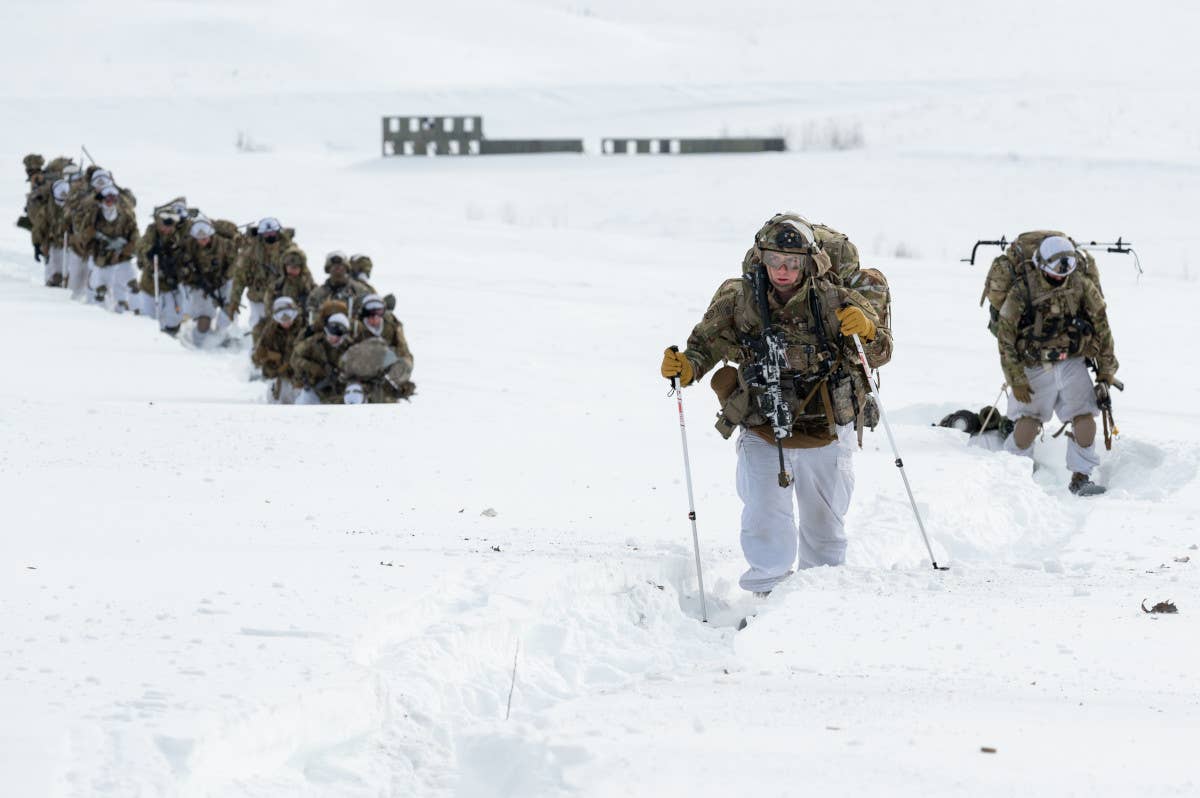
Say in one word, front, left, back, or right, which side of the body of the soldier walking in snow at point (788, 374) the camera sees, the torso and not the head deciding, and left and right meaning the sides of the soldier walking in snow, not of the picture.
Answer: front

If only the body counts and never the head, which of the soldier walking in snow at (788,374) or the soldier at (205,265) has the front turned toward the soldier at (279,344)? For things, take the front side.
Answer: the soldier at (205,265)

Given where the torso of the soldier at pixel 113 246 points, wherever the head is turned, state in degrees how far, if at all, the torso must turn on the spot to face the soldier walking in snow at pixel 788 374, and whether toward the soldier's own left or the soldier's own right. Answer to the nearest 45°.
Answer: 0° — they already face them

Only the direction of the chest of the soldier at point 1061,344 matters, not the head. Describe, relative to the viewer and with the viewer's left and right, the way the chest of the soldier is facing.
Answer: facing the viewer

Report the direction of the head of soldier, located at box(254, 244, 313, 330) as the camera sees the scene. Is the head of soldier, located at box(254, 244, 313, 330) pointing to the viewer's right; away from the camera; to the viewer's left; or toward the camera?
toward the camera

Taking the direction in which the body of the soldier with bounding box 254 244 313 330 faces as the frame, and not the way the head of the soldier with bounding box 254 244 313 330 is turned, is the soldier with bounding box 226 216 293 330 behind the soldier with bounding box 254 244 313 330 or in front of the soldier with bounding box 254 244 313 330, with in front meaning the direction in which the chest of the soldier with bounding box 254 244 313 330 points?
behind

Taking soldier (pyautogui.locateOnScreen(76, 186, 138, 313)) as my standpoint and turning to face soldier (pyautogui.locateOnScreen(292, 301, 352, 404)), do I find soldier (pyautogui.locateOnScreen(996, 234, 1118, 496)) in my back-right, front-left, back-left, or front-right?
front-left

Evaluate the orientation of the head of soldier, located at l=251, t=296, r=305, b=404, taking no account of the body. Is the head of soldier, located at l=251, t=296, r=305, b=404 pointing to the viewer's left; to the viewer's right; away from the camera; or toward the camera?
toward the camera

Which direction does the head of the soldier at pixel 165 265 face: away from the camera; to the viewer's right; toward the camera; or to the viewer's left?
toward the camera

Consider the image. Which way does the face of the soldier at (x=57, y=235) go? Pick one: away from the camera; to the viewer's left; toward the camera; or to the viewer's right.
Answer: toward the camera

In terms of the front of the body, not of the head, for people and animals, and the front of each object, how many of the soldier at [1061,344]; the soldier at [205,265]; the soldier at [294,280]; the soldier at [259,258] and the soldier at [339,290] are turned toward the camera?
5

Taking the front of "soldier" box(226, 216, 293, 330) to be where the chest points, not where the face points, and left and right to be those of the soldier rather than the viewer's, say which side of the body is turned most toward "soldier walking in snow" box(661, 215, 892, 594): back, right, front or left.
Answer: front

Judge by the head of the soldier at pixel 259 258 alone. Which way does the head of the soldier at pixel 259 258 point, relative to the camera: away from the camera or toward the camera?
toward the camera

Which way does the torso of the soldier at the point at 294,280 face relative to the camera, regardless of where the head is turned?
toward the camera

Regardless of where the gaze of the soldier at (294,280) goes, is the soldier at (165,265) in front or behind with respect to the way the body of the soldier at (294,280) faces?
behind

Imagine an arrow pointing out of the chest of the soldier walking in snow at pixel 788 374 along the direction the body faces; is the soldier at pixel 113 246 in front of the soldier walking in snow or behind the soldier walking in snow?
behind

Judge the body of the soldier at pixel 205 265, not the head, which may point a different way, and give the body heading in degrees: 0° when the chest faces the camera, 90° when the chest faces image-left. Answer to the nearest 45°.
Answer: approximately 0°
